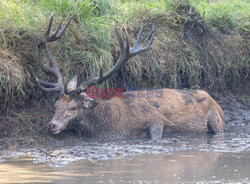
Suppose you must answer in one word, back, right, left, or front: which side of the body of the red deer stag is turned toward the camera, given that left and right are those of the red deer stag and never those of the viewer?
left
